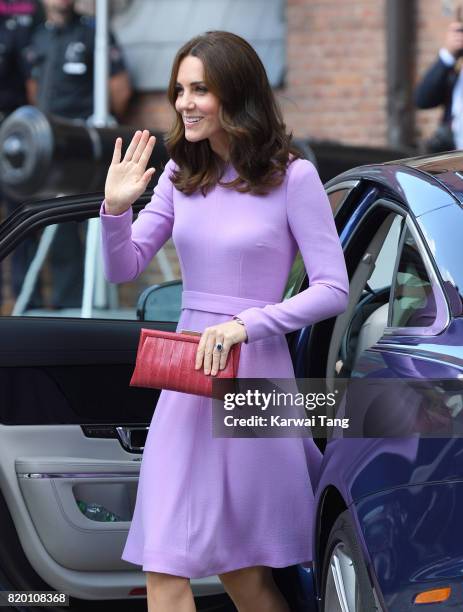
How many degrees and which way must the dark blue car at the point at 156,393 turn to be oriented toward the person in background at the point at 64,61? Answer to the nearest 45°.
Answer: approximately 45° to its right

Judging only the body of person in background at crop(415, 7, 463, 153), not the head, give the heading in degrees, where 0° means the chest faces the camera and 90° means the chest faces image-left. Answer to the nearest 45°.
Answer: approximately 0°

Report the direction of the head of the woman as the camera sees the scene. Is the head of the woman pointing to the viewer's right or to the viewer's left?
to the viewer's left

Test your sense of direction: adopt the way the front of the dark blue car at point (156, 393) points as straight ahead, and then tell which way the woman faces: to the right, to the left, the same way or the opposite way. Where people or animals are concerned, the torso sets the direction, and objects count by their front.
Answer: to the left

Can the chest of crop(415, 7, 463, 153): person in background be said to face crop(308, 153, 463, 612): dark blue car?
yes

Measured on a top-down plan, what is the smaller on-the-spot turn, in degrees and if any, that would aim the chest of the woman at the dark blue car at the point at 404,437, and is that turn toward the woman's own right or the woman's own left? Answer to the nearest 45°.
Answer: approximately 90° to the woman's own left

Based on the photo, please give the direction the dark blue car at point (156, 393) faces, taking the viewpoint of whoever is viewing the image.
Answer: facing away from the viewer and to the left of the viewer

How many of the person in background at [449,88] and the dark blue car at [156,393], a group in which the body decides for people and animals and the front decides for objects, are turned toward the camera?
1
